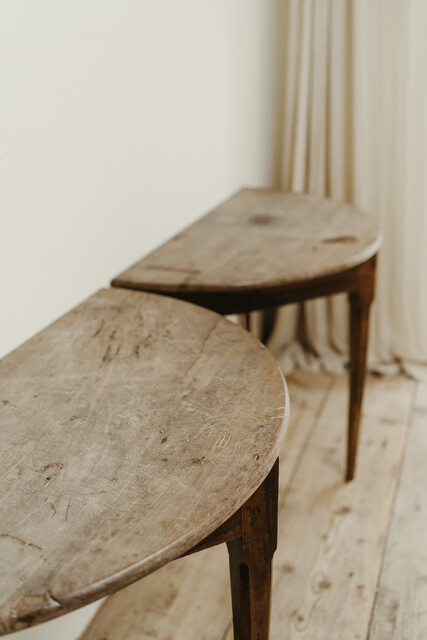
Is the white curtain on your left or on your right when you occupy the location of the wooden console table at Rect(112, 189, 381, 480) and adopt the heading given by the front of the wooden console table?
on your left

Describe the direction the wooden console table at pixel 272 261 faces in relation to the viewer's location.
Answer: facing the viewer and to the right of the viewer
